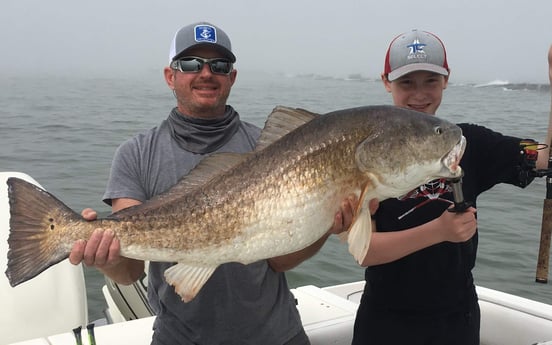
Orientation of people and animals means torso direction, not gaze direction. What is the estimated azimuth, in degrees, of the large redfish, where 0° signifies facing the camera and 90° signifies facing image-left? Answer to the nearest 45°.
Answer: approximately 270°

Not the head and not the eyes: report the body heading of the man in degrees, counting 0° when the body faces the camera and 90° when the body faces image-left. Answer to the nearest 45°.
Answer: approximately 0°
